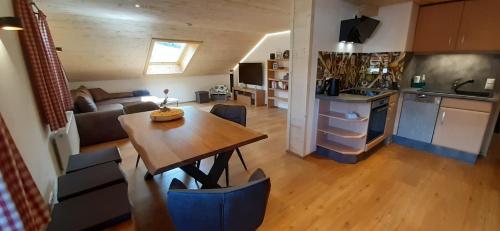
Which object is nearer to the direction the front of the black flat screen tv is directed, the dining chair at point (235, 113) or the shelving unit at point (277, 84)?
the dining chair

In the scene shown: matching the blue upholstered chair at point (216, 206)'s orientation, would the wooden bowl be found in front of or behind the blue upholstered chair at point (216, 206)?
in front

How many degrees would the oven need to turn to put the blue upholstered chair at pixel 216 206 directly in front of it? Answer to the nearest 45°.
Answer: approximately 45° to its right

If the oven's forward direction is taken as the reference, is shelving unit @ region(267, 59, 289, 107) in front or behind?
behind

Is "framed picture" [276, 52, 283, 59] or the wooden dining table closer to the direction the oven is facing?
the wooden dining table

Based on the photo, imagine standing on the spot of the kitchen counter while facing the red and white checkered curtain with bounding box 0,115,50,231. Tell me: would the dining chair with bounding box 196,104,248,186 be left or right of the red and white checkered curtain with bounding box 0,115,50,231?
right

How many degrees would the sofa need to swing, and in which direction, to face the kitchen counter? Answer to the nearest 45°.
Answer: approximately 45° to its right

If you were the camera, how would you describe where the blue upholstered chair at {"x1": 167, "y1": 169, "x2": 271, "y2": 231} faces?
facing away from the viewer

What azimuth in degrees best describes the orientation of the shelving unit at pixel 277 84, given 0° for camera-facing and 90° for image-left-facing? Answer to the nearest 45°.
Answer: approximately 45°

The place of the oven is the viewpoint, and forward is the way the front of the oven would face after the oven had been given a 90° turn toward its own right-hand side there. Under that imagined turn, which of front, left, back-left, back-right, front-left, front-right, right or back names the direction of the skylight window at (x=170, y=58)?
front-right

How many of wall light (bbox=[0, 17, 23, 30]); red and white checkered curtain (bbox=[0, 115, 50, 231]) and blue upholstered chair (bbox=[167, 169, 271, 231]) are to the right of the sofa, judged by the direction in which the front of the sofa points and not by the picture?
3

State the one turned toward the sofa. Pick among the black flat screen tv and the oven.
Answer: the black flat screen tv

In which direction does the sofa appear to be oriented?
to the viewer's right
